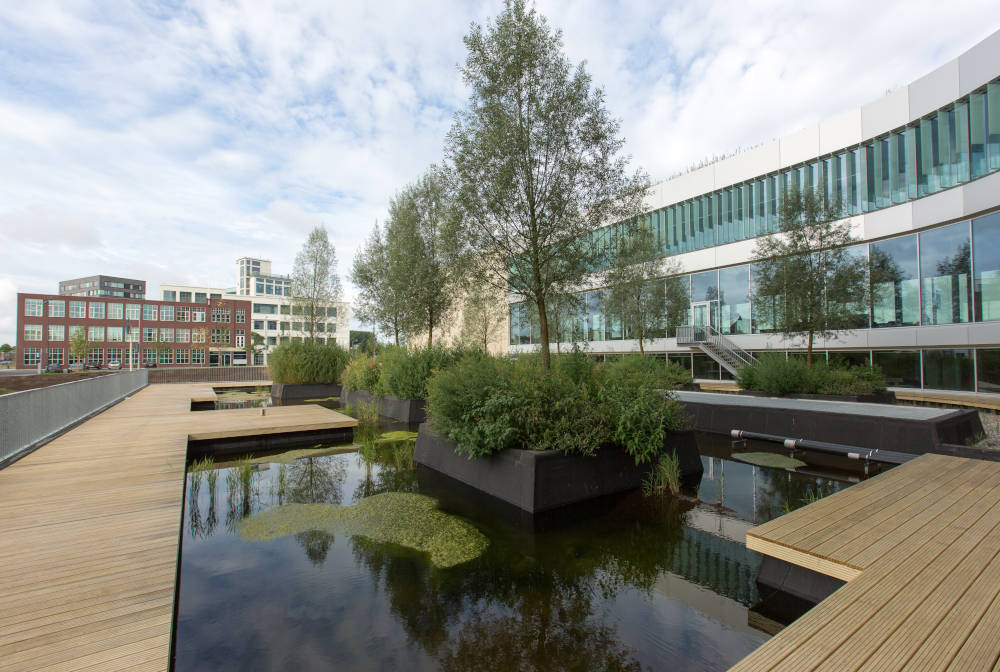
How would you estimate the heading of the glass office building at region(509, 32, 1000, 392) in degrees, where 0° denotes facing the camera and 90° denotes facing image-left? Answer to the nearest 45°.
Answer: approximately 45°

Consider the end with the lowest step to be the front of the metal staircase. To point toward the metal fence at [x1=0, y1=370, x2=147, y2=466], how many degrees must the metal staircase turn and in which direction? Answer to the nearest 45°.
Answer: approximately 90° to its right

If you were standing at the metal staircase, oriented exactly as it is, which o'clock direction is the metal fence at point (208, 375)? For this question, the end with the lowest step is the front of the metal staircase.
The metal fence is roughly at 4 o'clock from the metal staircase.

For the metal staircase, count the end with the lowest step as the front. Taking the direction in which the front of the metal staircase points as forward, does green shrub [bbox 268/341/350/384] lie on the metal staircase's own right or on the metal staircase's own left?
on the metal staircase's own right

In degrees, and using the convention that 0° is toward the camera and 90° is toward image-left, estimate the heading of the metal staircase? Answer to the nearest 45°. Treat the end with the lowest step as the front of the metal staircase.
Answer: approximately 315°

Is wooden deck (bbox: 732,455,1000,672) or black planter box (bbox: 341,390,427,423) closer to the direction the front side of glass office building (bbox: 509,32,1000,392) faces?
the black planter box

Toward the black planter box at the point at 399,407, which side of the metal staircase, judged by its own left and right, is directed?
right

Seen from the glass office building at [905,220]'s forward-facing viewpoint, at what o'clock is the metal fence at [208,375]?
The metal fence is roughly at 1 o'clock from the glass office building.

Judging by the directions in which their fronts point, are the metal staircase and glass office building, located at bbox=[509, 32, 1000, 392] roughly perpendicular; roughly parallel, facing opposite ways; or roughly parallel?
roughly perpendicular

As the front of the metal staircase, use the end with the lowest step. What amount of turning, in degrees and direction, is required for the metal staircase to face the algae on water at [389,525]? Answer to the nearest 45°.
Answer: approximately 45° to its right

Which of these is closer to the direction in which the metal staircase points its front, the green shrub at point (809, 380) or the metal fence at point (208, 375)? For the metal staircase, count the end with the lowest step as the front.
the green shrub

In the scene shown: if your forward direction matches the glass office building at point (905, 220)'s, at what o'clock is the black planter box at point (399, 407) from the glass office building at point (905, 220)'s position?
The black planter box is roughly at 12 o'clock from the glass office building.

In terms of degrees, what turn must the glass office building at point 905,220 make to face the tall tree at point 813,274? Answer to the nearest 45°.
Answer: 0° — it already faces it
